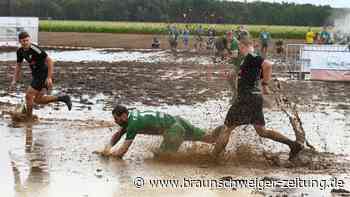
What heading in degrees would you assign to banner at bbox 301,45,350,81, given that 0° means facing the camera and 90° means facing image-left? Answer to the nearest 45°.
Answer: approximately 0°

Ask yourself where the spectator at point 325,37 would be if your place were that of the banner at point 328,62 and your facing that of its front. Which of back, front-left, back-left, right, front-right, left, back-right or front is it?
back

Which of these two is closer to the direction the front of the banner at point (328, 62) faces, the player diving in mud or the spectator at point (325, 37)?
the player diving in mud

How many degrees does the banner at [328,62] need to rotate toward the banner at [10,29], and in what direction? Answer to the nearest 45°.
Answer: approximately 135° to its right

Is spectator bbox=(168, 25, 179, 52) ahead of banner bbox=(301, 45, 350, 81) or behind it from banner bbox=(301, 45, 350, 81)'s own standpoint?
behind

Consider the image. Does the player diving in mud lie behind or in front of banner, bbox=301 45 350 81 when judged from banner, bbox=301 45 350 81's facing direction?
in front
